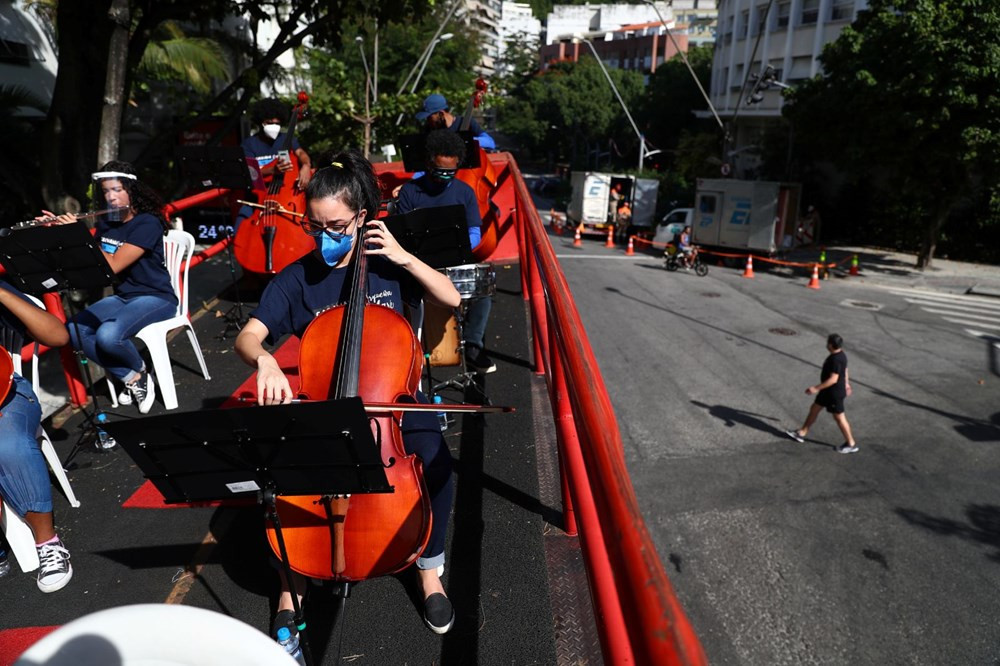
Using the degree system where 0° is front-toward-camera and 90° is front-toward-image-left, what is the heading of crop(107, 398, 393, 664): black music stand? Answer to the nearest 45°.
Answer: approximately 180°

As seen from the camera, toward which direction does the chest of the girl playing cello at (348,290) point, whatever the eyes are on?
toward the camera

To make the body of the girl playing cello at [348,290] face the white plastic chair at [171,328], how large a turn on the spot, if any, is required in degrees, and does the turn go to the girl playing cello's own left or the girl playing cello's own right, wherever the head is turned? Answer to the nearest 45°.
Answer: approximately 135° to the girl playing cello's own right

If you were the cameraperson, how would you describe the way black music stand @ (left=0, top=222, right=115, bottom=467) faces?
facing away from the viewer

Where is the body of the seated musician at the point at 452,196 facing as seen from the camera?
toward the camera

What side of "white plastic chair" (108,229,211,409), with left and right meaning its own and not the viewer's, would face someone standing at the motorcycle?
back

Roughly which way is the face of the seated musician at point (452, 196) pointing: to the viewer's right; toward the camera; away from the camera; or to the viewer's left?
toward the camera

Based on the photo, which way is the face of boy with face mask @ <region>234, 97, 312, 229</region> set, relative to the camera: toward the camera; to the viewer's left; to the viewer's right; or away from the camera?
toward the camera

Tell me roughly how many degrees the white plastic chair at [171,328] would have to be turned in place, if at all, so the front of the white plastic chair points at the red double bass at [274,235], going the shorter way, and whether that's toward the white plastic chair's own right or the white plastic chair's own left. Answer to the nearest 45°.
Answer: approximately 180°

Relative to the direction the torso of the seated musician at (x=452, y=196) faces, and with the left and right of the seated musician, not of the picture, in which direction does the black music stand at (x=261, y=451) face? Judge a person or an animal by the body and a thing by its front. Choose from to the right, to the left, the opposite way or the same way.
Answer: the opposite way

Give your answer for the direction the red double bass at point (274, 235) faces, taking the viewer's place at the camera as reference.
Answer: facing the viewer

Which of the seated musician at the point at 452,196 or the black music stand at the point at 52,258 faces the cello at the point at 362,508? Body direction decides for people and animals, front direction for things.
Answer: the seated musician

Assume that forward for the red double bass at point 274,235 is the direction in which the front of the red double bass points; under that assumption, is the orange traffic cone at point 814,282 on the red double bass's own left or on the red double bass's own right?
on the red double bass's own left

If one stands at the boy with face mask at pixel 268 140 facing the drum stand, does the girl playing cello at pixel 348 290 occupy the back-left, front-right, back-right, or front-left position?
front-right
